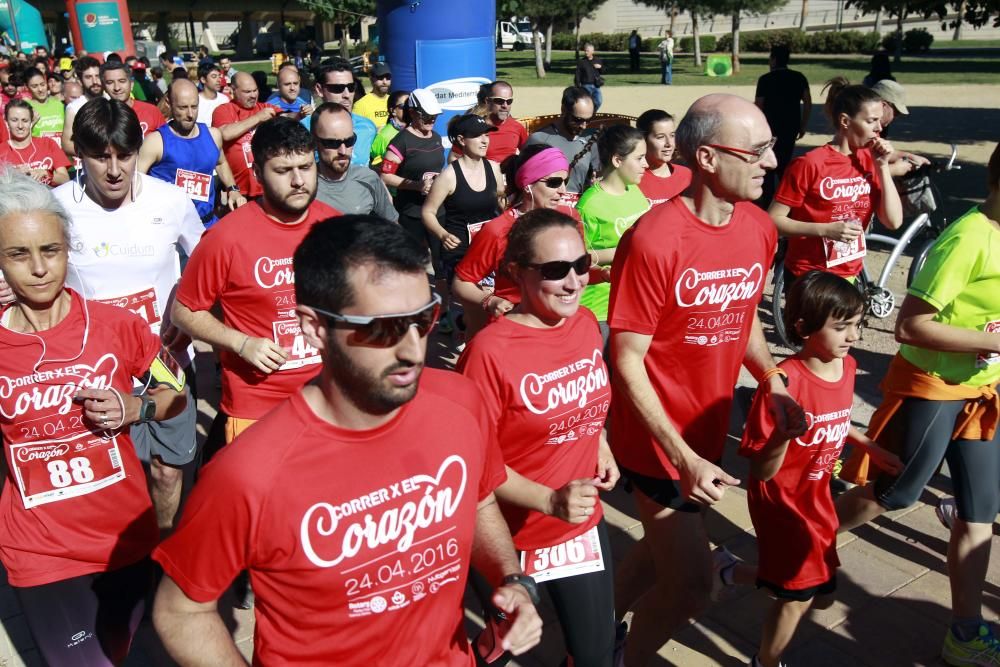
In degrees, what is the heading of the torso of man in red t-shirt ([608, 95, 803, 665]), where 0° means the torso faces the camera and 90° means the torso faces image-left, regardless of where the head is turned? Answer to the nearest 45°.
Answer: approximately 315°

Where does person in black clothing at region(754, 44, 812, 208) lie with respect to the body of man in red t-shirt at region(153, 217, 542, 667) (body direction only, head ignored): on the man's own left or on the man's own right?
on the man's own left

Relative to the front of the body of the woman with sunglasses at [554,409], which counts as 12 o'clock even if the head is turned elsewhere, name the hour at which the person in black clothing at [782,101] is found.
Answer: The person in black clothing is roughly at 8 o'clock from the woman with sunglasses.

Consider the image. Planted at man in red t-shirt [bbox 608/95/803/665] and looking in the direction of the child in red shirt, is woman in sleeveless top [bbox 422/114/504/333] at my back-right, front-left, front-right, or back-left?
back-left

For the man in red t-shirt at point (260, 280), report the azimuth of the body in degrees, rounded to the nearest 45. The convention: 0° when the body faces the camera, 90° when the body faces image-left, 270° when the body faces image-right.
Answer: approximately 315°

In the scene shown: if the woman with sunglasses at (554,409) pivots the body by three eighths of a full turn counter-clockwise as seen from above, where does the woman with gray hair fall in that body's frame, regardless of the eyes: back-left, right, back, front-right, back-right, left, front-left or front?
left

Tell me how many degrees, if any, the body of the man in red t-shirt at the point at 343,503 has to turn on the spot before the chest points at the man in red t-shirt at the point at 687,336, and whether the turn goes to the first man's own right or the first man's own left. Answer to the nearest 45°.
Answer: approximately 90° to the first man's own left

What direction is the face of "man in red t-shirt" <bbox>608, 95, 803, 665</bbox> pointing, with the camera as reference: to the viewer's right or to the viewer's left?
to the viewer's right

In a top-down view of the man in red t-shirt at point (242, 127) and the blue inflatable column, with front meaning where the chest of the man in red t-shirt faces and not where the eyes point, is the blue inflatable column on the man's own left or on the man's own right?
on the man's own left

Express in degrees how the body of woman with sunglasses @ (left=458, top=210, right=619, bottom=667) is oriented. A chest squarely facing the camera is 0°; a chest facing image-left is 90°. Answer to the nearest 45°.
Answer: approximately 315°
